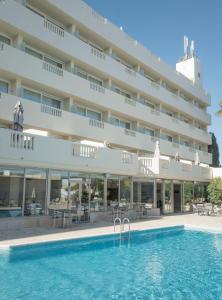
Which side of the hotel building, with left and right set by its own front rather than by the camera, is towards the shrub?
left

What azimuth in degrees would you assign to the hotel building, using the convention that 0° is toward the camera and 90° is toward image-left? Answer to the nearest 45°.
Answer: approximately 315°
